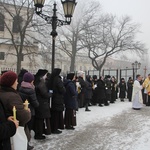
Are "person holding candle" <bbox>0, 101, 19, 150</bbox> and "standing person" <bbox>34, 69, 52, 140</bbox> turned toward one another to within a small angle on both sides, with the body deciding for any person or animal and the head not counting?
no

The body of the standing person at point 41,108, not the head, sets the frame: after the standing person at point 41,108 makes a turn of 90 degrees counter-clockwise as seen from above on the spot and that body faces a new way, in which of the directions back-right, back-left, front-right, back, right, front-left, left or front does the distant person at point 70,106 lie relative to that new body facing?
front-right

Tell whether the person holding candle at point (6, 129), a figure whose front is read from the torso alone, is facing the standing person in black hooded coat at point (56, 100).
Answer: no

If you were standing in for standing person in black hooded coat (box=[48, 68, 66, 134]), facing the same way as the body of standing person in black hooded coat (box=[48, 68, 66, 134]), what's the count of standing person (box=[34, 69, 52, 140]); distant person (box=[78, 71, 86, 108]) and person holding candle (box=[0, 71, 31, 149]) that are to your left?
1

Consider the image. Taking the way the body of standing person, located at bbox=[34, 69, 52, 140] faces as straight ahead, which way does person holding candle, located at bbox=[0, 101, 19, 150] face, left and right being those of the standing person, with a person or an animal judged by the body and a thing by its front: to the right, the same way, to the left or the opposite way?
the same way

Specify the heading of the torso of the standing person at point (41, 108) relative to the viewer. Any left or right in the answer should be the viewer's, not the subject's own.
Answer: facing to the right of the viewer

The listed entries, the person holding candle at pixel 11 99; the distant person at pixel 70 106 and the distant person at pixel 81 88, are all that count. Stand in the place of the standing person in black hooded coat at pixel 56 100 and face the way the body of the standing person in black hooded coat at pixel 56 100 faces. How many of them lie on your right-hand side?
1

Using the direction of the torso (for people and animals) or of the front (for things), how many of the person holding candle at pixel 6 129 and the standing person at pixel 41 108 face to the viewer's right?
2

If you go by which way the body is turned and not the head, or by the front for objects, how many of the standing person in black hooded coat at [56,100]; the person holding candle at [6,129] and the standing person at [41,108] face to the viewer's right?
3

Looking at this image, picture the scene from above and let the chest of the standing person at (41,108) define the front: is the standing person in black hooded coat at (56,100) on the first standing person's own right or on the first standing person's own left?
on the first standing person's own left

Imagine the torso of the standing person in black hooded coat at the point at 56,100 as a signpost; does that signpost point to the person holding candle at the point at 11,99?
no

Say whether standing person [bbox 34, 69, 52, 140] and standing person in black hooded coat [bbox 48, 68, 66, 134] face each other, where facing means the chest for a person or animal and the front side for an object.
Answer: no

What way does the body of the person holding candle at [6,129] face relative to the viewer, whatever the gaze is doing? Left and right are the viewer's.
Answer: facing to the right of the viewer

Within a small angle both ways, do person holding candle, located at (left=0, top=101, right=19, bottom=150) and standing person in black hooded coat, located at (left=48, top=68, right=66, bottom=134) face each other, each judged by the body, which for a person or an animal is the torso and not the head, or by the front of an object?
no

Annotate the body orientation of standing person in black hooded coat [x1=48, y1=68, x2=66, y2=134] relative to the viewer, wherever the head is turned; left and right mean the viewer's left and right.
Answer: facing to the right of the viewer
